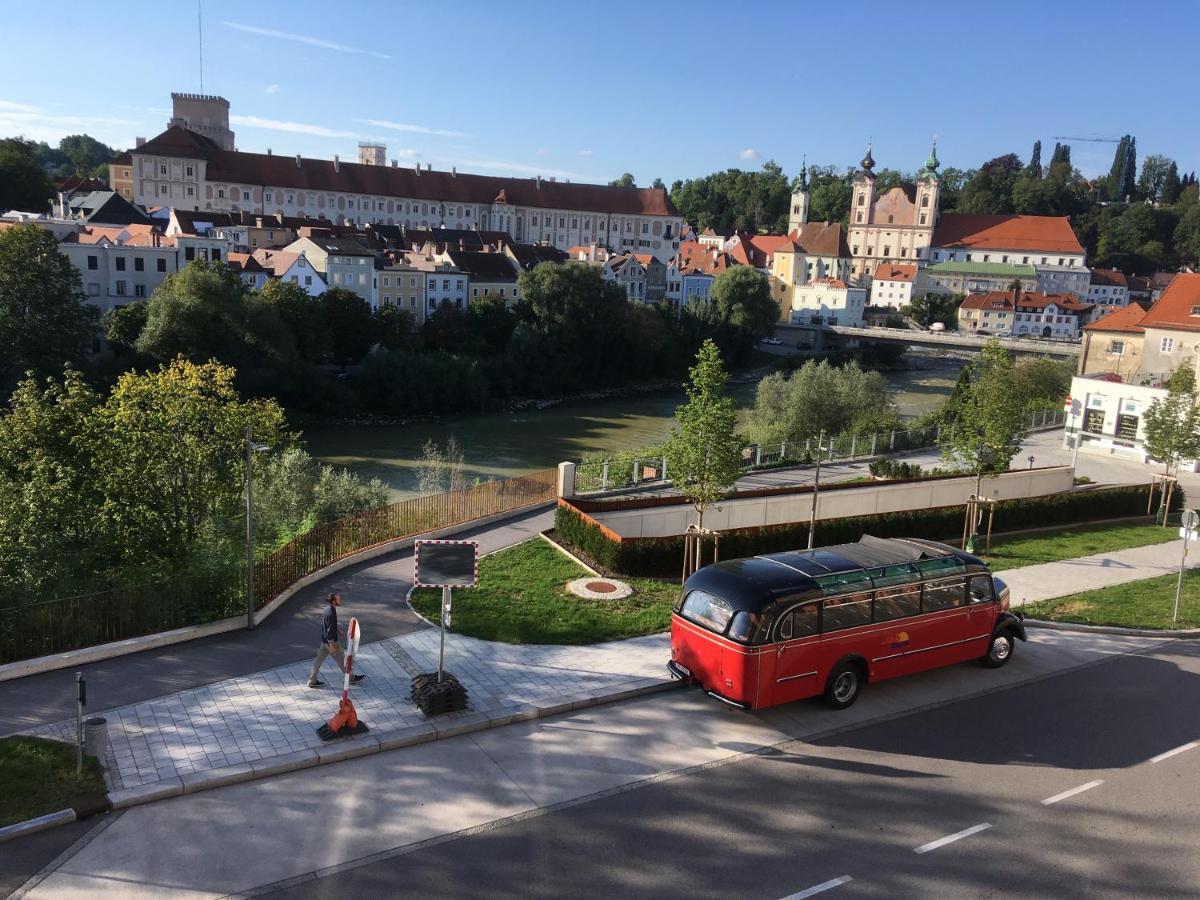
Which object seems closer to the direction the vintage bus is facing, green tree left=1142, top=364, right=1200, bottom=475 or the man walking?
the green tree

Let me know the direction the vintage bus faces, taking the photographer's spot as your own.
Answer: facing away from the viewer and to the right of the viewer

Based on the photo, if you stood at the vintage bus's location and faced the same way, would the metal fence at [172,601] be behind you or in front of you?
behind

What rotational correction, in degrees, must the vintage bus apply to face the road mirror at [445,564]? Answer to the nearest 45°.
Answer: approximately 135° to its left
